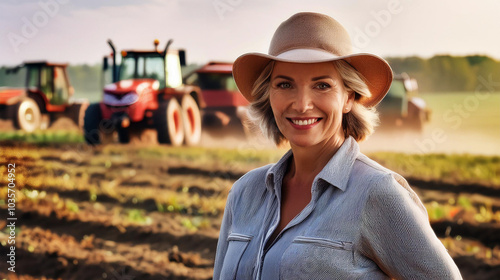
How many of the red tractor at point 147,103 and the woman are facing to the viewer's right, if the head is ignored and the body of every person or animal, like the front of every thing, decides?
0

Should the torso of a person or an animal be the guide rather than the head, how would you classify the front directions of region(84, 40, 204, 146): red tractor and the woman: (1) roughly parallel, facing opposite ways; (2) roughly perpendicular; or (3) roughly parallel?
roughly parallel

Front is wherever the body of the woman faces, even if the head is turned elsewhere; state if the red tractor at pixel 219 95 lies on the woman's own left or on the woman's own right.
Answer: on the woman's own right

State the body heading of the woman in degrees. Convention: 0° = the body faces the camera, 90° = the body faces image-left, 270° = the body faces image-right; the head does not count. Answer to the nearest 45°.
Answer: approximately 45°

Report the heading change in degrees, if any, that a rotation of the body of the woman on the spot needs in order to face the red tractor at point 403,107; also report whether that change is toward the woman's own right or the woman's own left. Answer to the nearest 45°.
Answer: approximately 135° to the woman's own right

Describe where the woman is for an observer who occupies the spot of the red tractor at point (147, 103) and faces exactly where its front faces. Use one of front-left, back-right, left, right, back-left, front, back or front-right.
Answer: front-left

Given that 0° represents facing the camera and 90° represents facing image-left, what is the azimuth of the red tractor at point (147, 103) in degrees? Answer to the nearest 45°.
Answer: approximately 45°

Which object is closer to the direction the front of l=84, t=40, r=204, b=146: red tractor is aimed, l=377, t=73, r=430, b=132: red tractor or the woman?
the woman
